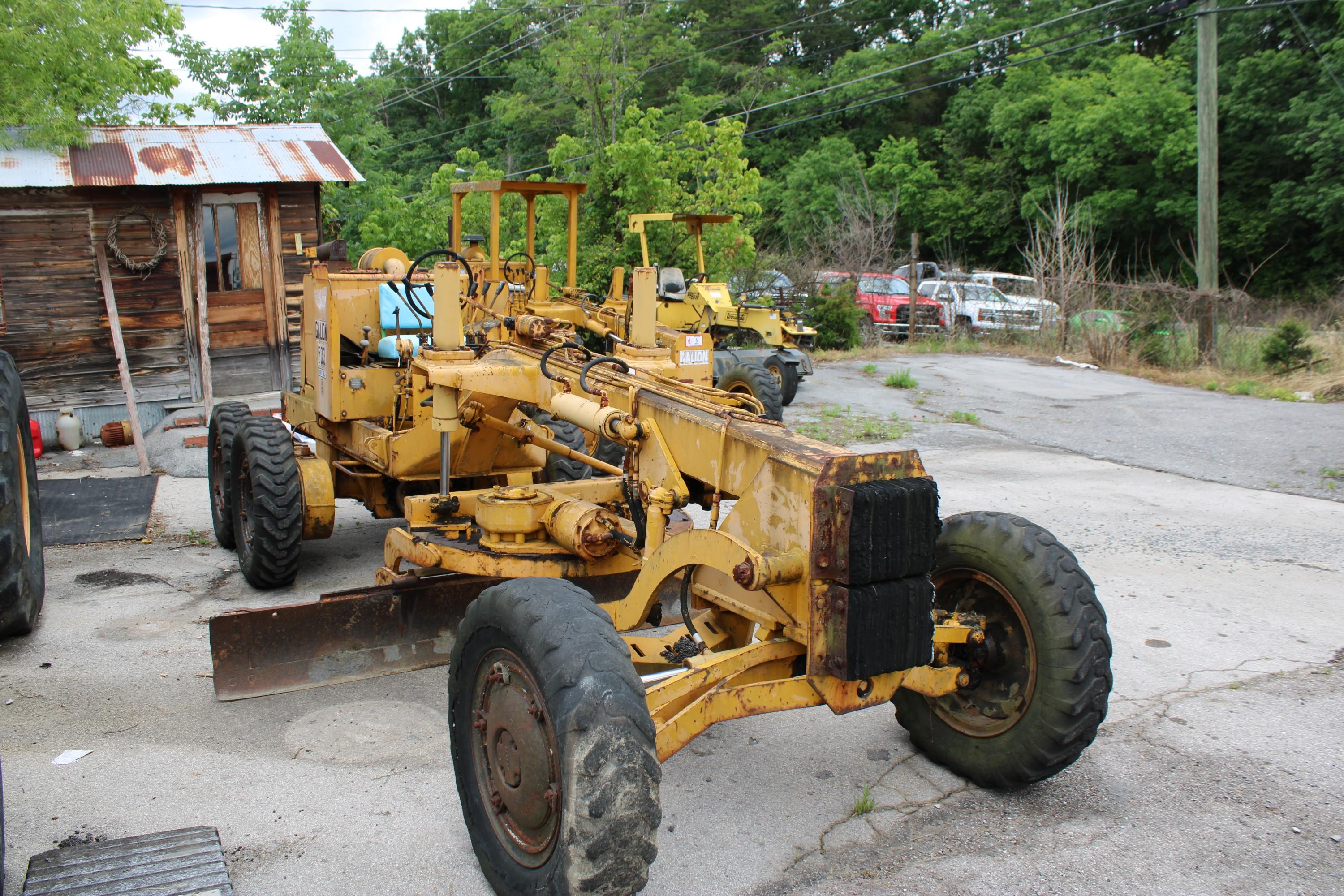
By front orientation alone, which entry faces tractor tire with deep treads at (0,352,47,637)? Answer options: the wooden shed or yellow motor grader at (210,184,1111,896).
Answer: the wooden shed

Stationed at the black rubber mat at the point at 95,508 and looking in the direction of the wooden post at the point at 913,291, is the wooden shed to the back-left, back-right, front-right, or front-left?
front-left

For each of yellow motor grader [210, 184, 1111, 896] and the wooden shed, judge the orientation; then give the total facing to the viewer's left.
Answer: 0

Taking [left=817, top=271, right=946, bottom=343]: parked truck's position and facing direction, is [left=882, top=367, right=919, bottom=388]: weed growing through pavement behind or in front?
in front

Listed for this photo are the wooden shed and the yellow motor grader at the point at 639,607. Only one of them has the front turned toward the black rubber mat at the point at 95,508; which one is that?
the wooden shed

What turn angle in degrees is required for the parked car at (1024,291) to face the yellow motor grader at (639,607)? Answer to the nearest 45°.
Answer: approximately 45° to its right

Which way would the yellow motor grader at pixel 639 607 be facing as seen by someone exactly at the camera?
facing the viewer and to the right of the viewer

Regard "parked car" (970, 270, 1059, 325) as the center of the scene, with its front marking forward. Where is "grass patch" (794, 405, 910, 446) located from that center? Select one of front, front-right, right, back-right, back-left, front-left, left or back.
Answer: front-right

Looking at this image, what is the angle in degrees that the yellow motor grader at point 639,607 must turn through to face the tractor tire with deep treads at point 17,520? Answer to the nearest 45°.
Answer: approximately 180°

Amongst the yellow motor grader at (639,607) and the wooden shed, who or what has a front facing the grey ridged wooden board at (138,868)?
the wooden shed

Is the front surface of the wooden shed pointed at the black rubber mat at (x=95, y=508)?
yes

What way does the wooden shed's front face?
toward the camera
